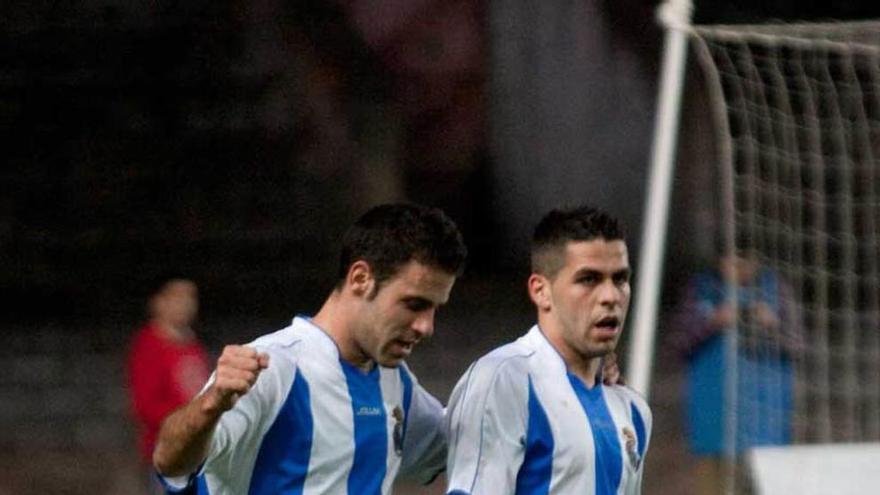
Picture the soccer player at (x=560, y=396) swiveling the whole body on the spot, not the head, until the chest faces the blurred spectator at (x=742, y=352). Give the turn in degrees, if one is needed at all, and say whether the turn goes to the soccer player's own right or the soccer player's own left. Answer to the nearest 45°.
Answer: approximately 135° to the soccer player's own left

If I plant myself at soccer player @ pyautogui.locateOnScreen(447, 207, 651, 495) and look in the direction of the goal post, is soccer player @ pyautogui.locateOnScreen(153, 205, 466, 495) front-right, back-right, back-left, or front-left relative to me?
back-left

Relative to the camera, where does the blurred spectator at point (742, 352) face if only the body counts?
toward the camera

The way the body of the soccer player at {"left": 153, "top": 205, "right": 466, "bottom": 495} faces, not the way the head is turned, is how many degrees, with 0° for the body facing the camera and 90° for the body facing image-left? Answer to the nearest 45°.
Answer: approximately 315°

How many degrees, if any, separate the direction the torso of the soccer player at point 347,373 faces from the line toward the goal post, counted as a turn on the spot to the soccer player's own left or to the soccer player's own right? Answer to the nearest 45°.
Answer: approximately 90° to the soccer player's own left

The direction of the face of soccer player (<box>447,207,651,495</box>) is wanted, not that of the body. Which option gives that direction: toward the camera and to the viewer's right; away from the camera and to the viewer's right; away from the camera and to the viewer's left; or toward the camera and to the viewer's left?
toward the camera and to the viewer's right

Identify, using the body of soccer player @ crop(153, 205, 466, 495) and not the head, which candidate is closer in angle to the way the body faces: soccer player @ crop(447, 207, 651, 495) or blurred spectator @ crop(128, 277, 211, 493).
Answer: the soccer player

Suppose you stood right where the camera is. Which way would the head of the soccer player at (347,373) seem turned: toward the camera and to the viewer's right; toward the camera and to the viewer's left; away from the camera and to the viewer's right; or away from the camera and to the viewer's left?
toward the camera and to the viewer's right

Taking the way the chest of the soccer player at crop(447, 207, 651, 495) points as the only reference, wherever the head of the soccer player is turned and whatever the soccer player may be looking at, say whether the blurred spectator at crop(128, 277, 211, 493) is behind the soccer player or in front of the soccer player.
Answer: behind
